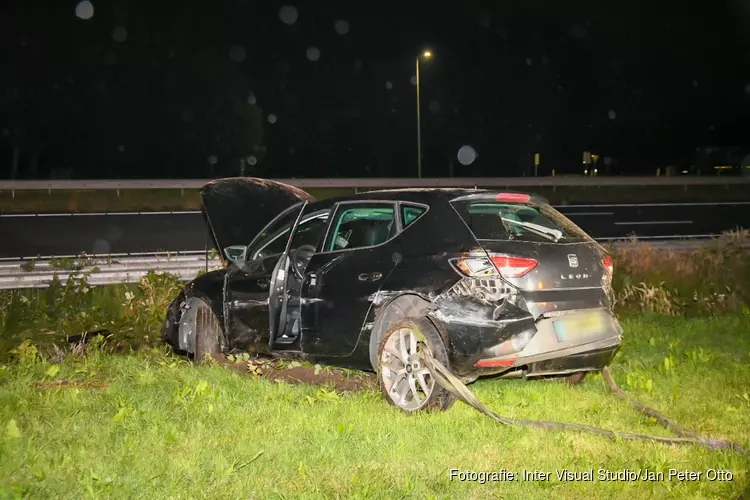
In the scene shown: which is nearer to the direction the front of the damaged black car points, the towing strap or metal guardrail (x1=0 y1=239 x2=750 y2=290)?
the metal guardrail

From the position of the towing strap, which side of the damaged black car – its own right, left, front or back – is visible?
back

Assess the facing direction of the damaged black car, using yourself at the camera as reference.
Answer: facing away from the viewer and to the left of the viewer

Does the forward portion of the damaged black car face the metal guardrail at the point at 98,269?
yes
